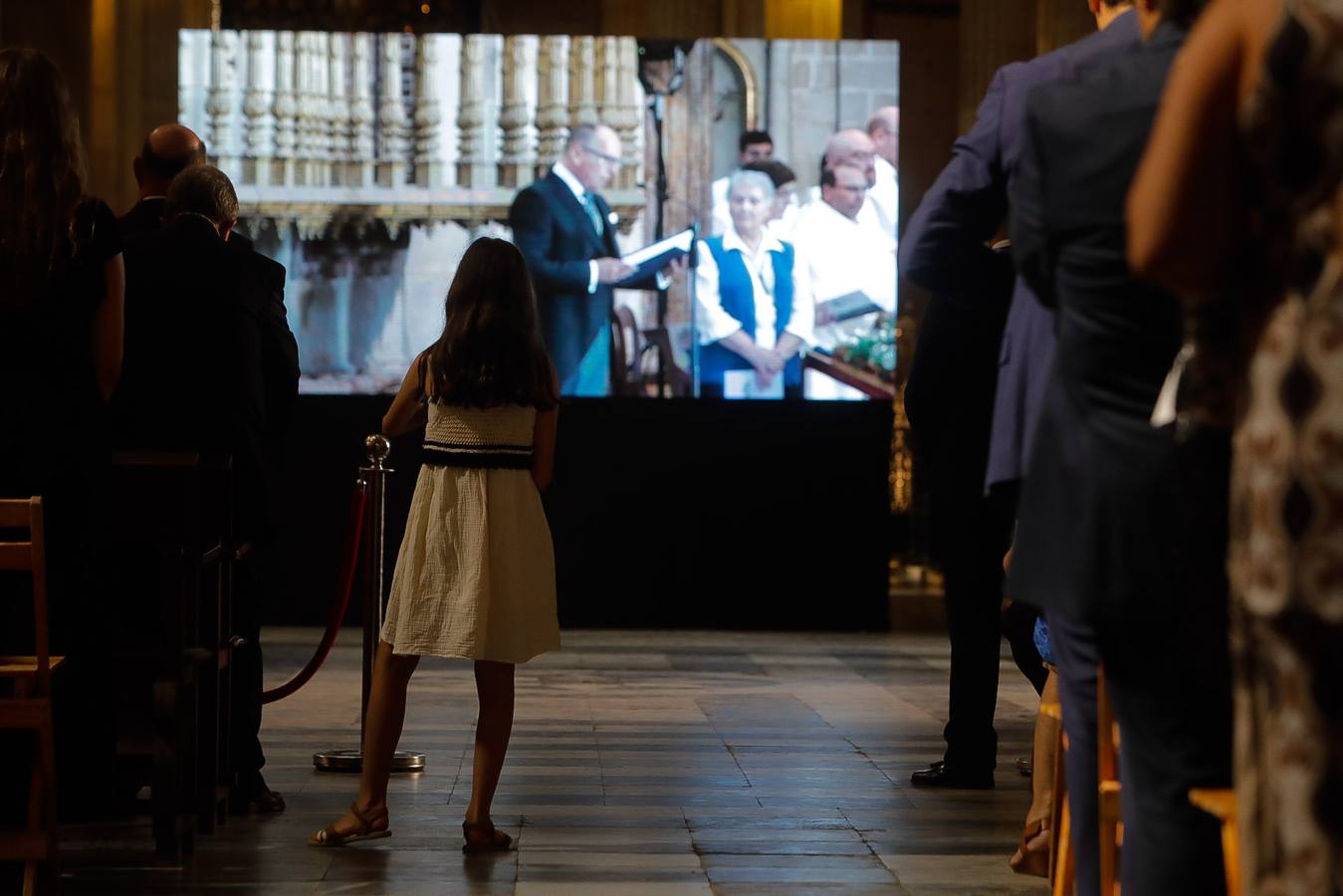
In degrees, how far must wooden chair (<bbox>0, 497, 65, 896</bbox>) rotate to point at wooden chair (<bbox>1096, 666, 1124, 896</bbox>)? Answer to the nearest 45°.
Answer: approximately 135° to its right

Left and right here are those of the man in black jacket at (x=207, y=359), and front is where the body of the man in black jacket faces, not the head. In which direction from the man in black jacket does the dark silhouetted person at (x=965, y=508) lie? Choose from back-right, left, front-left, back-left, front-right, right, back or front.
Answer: front-right

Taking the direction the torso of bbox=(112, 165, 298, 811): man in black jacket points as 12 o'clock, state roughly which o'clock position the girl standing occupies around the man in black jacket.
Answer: The girl standing is roughly at 3 o'clock from the man in black jacket.

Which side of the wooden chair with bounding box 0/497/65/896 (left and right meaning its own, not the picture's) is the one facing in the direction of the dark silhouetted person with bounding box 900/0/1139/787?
right

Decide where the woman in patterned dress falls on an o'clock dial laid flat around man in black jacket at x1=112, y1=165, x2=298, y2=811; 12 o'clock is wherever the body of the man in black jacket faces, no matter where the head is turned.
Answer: The woman in patterned dress is roughly at 4 o'clock from the man in black jacket.

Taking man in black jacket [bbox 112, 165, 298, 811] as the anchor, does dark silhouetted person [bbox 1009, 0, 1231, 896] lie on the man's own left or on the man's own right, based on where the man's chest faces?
on the man's own right

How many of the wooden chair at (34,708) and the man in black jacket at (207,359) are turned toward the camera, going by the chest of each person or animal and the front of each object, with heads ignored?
0

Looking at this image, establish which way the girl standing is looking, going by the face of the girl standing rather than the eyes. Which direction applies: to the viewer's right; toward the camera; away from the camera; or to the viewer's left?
away from the camera

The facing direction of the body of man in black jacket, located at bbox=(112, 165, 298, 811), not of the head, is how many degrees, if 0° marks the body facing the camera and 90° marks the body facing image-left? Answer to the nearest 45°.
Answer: approximately 225°

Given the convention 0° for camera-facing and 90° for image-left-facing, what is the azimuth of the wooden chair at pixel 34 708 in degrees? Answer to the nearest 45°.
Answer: approximately 180°
